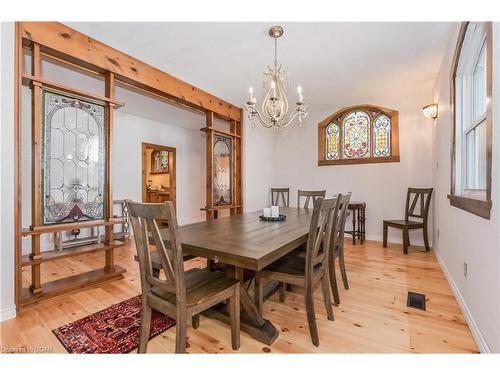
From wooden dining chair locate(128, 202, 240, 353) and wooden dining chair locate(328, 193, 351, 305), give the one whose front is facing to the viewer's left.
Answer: wooden dining chair locate(328, 193, 351, 305)

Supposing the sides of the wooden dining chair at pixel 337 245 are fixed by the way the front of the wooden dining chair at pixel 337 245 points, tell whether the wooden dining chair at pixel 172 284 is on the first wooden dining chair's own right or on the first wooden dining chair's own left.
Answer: on the first wooden dining chair's own left

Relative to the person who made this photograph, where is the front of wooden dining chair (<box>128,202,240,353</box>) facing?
facing away from the viewer and to the right of the viewer

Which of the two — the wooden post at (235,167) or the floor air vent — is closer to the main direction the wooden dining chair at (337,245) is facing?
the wooden post

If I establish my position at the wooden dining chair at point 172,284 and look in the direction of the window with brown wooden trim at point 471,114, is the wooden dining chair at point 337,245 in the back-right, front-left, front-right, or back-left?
front-left

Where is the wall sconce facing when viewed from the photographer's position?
facing to the left of the viewer

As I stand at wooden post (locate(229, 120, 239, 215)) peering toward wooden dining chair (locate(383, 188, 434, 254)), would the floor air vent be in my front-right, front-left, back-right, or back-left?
front-right

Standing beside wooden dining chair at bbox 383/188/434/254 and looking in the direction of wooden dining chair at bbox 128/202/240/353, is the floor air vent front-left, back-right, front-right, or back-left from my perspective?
front-left

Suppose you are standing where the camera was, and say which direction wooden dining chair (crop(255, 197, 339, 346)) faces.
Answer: facing away from the viewer and to the left of the viewer

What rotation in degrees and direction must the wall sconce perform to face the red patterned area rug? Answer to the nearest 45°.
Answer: approximately 45° to its left

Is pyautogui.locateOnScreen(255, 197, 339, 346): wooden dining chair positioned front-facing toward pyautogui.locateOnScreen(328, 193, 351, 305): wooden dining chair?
no

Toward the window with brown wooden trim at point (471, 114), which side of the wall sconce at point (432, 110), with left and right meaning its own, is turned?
left

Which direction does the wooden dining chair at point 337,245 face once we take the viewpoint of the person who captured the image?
facing to the left of the viewer

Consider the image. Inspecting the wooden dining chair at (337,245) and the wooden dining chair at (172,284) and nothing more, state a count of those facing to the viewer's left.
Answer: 1

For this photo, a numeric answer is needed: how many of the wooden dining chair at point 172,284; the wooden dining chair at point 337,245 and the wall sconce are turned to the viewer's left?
2

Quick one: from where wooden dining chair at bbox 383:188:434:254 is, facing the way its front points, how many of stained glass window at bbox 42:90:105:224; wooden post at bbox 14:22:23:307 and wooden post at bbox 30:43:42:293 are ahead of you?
3
